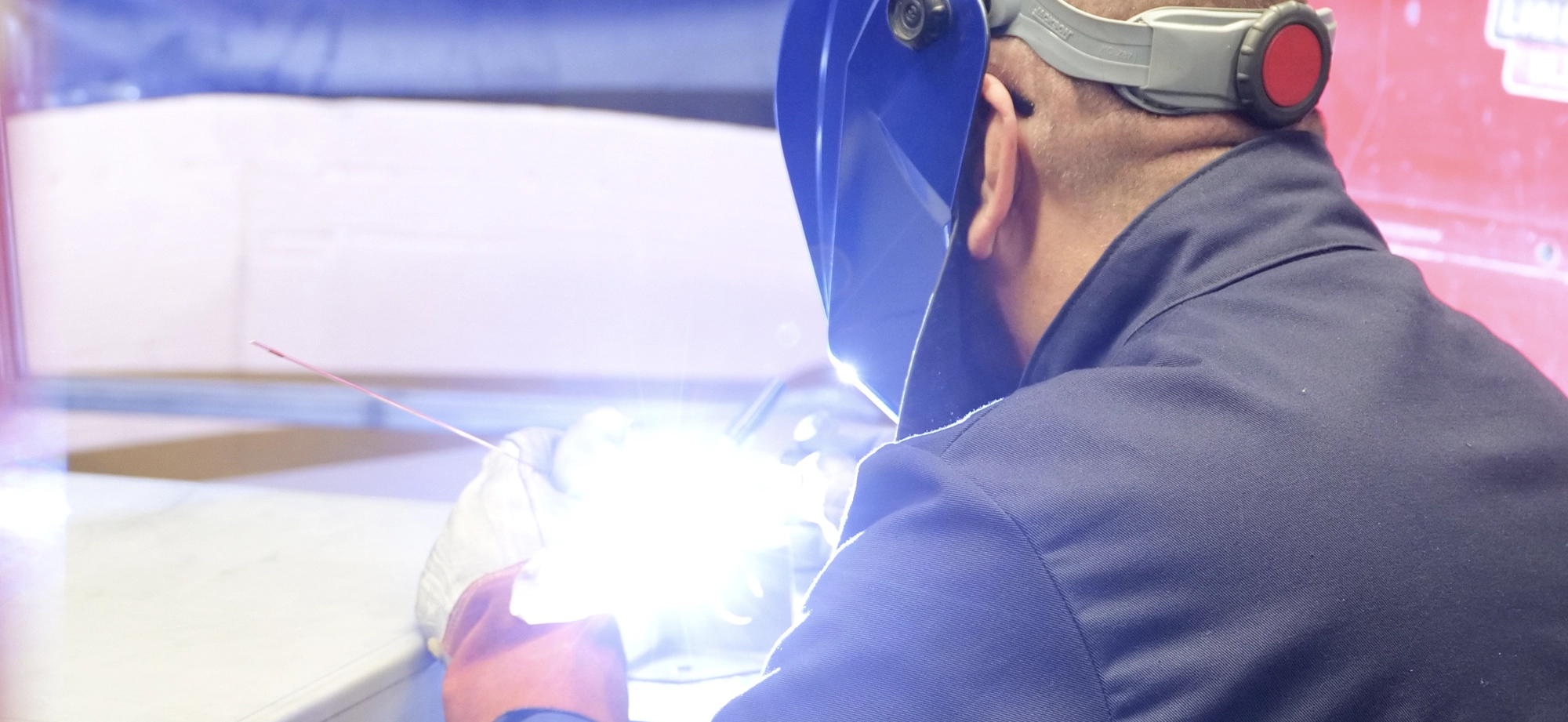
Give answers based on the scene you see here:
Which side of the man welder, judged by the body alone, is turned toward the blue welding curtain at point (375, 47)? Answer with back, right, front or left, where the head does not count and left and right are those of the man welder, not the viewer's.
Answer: front

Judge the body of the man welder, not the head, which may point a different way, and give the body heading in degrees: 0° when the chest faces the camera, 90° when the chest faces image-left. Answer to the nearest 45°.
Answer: approximately 135°
